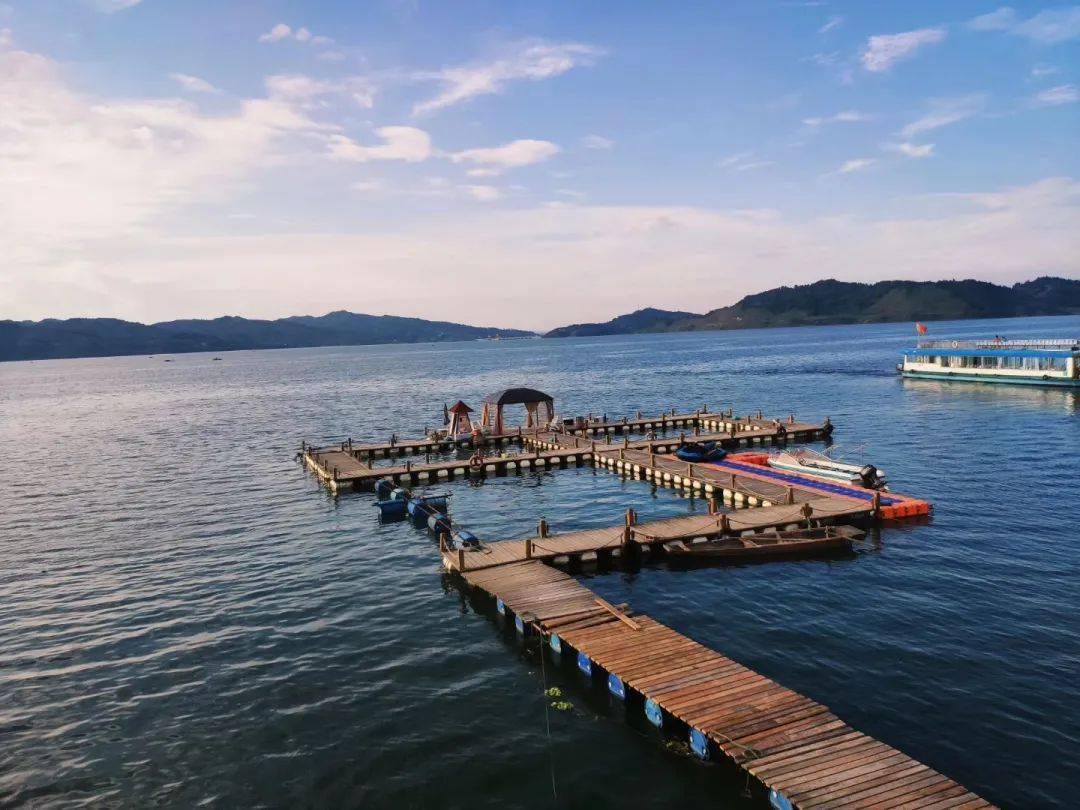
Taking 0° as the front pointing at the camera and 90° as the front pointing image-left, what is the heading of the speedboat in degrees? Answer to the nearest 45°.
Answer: approximately 135°

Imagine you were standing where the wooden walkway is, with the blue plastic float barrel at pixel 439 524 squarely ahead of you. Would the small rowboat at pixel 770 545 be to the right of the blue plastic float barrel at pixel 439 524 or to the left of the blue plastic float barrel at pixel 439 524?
right

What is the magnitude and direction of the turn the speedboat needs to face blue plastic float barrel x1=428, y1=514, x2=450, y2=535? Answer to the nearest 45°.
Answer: approximately 90° to its left

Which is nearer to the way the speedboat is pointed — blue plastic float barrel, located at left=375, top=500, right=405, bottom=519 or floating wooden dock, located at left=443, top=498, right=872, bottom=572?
the blue plastic float barrel

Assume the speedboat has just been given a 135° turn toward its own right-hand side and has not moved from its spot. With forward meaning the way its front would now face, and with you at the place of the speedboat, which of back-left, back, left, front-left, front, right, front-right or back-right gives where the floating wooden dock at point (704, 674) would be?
right

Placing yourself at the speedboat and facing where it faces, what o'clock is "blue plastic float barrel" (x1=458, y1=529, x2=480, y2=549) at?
The blue plastic float barrel is roughly at 9 o'clock from the speedboat.

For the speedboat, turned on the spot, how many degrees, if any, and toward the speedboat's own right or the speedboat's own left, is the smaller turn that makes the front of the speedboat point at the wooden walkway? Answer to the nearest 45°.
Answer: approximately 135° to the speedboat's own left
